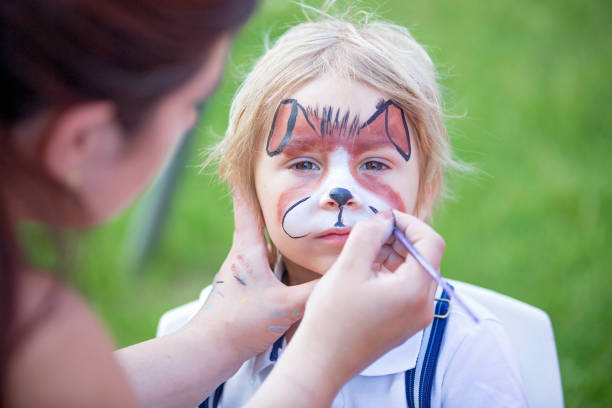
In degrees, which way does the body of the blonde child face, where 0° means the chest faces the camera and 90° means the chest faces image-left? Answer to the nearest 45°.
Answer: approximately 0°

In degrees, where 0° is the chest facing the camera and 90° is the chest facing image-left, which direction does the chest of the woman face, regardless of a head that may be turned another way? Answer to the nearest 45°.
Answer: approximately 225°

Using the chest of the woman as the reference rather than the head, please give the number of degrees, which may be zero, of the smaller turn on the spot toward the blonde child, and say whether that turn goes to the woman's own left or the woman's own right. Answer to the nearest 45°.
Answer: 0° — they already face them

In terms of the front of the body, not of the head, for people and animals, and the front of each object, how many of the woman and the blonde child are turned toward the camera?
1

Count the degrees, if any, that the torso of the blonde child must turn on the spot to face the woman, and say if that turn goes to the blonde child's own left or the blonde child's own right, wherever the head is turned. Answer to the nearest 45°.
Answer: approximately 45° to the blonde child's own right

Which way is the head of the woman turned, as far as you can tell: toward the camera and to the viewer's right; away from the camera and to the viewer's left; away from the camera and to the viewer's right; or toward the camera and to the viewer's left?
away from the camera and to the viewer's right
